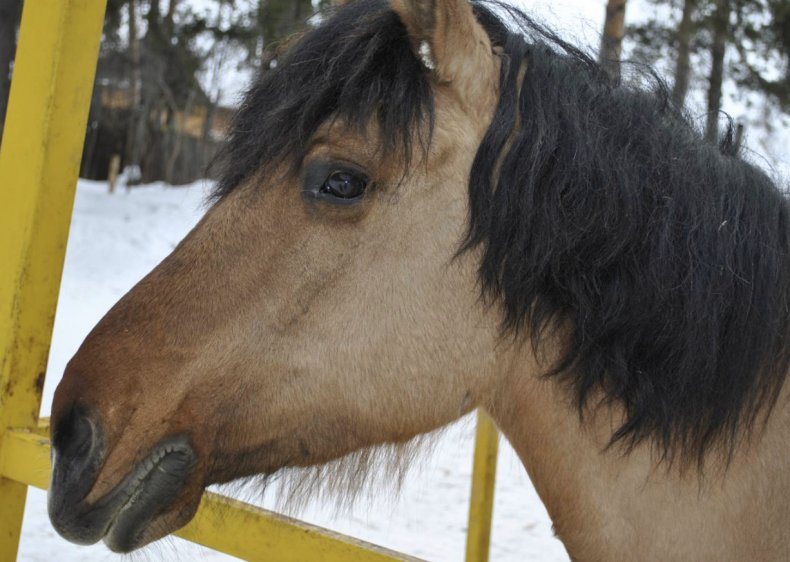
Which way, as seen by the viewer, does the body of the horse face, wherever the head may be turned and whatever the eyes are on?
to the viewer's left

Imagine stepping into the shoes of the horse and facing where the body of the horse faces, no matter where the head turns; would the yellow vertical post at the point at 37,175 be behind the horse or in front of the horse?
in front

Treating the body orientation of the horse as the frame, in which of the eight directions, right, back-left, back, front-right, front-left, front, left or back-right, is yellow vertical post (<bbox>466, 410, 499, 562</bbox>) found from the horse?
right
